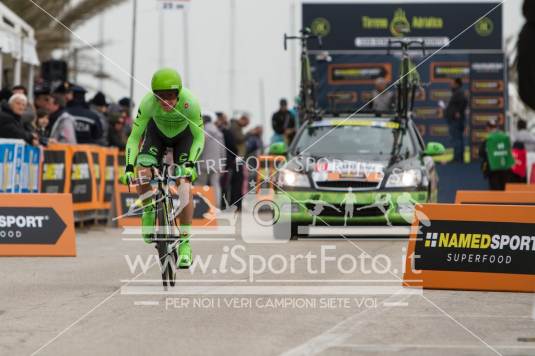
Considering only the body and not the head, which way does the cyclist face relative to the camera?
toward the camera

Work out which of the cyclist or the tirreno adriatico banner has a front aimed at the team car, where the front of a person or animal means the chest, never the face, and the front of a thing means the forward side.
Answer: the tirreno adriatico banner

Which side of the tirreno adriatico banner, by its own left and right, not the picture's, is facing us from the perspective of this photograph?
front

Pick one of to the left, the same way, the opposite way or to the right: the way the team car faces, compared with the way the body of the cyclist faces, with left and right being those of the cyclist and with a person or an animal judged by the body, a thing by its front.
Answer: the same way

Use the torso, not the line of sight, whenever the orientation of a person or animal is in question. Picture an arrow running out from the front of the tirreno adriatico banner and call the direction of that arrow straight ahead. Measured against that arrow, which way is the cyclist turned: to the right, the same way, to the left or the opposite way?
the same way

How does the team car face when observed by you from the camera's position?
facing the viewer

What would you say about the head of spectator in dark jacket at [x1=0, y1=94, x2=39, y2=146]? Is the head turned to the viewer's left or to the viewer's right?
to the viewer's right

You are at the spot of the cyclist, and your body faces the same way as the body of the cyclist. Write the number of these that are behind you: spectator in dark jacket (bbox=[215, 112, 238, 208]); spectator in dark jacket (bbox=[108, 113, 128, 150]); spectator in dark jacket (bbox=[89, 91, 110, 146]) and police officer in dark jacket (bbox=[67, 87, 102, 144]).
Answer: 4

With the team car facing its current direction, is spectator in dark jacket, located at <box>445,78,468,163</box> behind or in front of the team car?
behind

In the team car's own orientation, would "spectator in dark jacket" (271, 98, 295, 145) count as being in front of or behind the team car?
behind

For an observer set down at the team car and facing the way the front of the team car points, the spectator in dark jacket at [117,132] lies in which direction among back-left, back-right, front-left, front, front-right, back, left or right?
back-right

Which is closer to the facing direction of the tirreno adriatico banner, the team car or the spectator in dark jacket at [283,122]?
the team car
